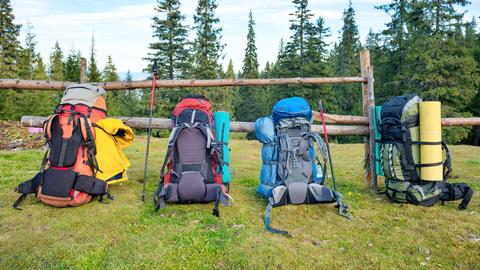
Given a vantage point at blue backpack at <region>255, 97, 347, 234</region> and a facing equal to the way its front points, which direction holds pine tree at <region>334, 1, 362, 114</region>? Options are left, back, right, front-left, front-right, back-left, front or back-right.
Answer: front

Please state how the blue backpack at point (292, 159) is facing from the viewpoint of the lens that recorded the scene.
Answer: facing away from the viewer

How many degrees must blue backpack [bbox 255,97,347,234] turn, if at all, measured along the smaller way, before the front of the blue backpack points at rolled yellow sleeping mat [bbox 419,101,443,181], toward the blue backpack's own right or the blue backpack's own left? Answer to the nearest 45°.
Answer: approximately 90° to the blue backpack's own right

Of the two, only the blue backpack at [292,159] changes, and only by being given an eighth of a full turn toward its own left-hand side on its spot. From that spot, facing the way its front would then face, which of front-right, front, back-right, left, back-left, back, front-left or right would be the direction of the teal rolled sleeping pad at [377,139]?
right

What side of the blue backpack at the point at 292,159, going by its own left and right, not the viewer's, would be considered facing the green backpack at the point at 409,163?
right

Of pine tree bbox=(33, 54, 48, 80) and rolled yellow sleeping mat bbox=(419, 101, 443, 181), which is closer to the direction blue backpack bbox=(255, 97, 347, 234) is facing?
the pine tree

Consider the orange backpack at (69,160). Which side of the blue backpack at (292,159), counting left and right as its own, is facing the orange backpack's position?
left

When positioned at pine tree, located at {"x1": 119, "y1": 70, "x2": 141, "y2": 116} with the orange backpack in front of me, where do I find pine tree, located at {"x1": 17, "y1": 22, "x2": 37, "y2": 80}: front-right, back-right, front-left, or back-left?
back-right

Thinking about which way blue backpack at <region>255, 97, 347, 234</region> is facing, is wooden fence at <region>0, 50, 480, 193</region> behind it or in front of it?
in front
